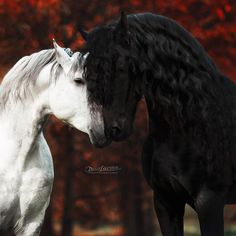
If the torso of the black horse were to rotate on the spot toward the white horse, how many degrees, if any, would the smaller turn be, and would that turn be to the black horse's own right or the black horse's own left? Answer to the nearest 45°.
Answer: approximately 45° to the black horse's own right

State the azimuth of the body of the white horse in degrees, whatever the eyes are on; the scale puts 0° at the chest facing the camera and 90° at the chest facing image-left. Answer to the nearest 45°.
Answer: approximately 270°

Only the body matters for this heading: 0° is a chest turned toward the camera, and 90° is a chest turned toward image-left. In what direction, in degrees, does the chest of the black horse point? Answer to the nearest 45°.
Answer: approximately 45°
